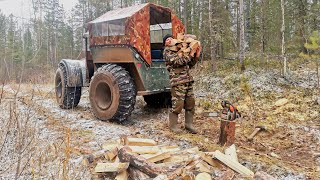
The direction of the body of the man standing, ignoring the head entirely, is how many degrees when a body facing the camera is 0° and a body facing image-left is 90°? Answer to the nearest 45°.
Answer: approximately 315°

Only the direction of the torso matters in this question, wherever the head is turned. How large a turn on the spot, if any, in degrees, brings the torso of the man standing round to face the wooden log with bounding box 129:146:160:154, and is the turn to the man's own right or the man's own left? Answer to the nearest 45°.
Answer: approximately 45° to the man's own right
